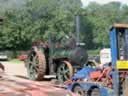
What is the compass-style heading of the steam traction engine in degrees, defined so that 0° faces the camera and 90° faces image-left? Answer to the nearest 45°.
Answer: approximately 315°
